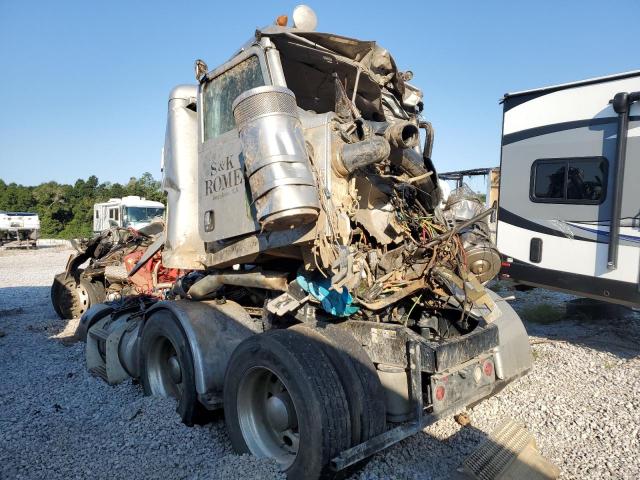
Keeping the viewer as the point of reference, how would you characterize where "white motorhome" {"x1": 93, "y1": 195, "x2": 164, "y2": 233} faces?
facing the viewer and to the right of the viewer

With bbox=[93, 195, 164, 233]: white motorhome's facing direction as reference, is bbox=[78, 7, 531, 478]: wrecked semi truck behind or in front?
in front

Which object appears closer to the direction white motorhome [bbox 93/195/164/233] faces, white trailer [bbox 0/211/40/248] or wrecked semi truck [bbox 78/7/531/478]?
the wrecked semi truck

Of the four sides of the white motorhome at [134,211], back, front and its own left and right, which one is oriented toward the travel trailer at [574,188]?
front

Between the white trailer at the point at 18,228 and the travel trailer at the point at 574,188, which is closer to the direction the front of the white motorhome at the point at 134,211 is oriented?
the travel trailer
